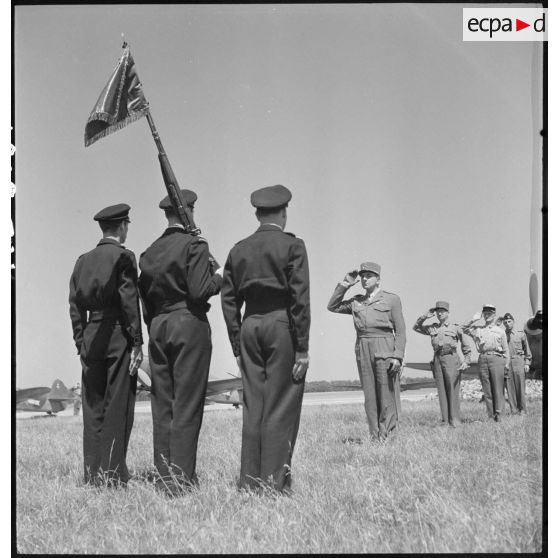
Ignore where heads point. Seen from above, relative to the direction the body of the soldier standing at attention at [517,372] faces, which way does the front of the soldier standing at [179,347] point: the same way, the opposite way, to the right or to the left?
the opposite way

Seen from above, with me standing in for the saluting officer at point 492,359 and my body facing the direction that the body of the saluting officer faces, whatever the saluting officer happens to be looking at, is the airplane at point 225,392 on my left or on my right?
on my right

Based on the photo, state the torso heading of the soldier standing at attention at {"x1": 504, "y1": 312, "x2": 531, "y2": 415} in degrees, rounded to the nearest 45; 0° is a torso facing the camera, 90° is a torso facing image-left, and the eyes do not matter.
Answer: approximately 45°

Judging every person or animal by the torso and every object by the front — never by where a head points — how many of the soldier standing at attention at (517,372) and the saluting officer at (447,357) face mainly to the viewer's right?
0

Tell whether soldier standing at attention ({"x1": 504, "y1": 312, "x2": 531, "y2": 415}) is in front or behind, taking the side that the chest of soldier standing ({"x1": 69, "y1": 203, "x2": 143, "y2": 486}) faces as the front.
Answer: in front

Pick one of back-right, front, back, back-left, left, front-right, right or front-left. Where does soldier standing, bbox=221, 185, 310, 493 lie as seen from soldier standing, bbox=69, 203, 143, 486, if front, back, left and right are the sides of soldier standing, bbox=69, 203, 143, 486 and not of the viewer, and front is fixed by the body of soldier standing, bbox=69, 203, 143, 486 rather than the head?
right

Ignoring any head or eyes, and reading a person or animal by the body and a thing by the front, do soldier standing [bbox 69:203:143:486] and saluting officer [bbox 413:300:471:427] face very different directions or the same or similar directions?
very different directions

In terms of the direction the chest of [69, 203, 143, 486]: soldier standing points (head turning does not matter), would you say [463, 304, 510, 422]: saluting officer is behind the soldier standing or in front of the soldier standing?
in front
